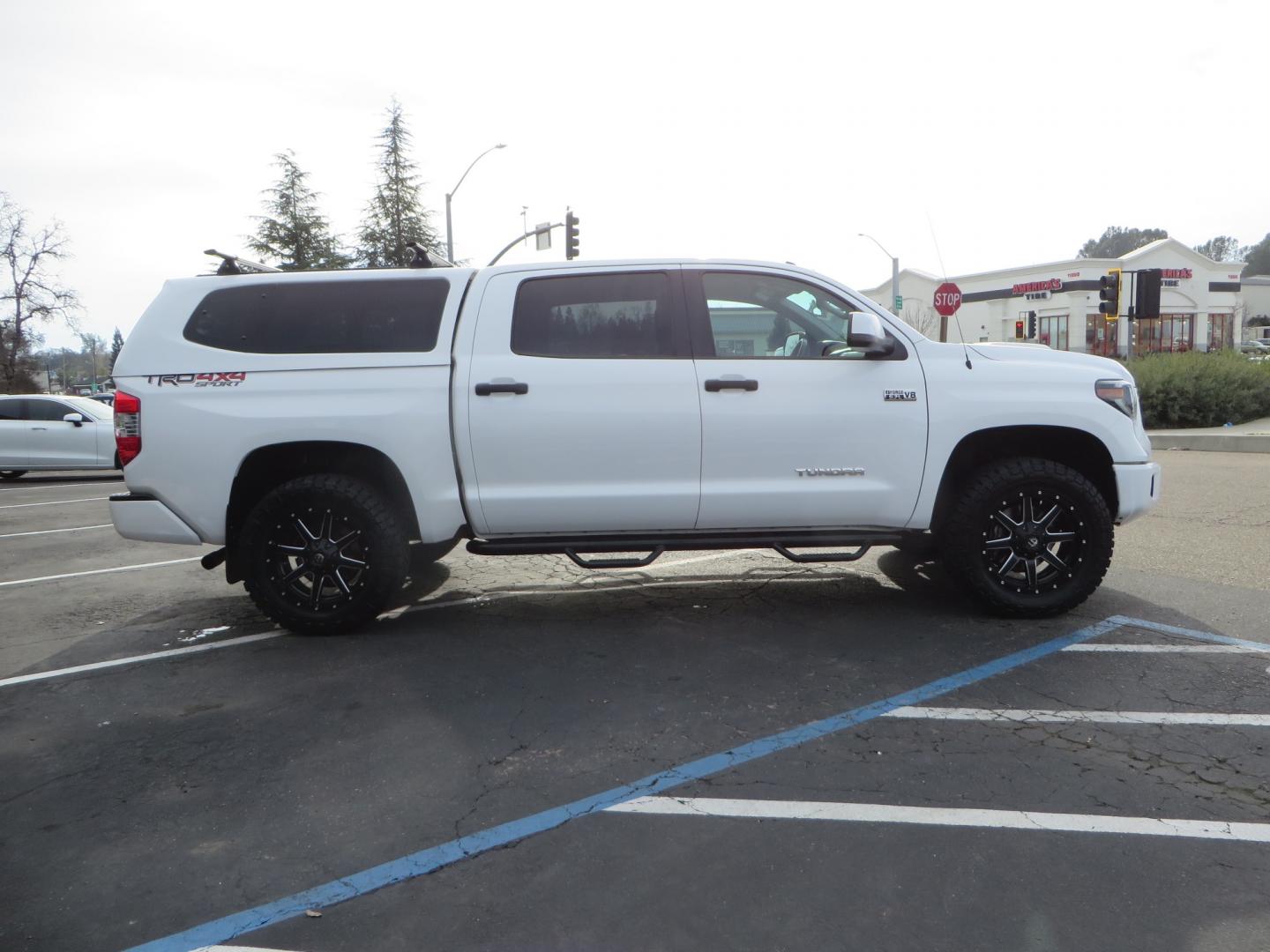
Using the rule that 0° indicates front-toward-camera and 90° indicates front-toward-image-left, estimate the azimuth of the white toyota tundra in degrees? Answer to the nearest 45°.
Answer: approximately 270°

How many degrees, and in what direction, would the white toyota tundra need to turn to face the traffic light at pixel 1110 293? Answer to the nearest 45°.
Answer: approximately 45° to its left

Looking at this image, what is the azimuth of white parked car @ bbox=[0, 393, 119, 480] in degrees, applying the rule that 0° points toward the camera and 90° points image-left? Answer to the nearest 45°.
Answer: approximately 270°

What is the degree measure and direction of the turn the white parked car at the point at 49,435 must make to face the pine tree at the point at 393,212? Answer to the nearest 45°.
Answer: approximately 45° to its left

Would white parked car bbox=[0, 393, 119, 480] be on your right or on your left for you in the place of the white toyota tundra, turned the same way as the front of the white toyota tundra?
on your left

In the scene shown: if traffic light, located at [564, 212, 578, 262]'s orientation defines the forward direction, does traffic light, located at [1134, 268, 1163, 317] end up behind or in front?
in front
